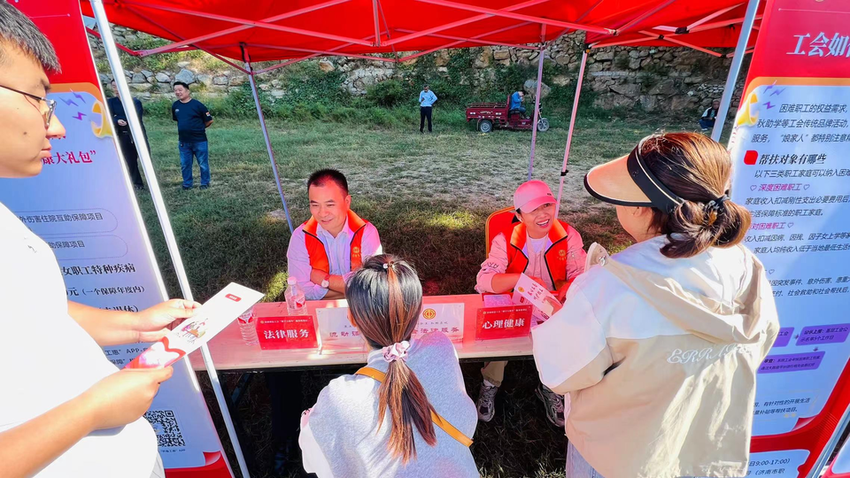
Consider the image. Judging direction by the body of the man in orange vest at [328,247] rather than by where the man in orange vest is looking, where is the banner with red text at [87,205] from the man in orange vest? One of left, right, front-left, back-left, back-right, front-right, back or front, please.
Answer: front-right

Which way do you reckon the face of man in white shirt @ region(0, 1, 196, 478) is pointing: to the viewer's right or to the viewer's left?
to the viewer's right

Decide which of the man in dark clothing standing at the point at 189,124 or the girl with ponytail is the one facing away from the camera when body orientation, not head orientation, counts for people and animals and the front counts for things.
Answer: the girl with ponytail

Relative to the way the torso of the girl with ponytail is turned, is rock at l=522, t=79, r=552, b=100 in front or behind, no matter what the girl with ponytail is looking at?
in front

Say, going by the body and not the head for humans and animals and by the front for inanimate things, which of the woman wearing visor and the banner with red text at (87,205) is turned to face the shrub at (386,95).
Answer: the woman wearing visor

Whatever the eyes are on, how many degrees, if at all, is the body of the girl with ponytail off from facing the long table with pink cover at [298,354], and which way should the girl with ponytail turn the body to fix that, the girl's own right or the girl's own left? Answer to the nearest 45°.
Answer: approximately 45° to the girl's own left

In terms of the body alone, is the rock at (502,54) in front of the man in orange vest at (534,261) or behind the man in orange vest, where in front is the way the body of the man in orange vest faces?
behind

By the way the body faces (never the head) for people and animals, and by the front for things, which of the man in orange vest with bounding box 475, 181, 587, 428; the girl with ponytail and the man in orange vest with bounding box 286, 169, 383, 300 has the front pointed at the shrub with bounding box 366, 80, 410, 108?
the girl with ponytail

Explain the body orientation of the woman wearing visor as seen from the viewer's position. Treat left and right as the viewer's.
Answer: facing away from the viewer and to the left of the viewer

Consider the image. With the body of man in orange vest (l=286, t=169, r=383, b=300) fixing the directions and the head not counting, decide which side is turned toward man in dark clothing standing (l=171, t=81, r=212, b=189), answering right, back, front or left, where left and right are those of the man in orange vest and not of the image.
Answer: back

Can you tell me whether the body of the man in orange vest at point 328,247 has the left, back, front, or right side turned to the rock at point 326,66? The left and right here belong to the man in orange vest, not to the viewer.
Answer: back

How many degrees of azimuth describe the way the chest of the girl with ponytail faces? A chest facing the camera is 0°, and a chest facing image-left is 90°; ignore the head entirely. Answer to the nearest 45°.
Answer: approximately 180°

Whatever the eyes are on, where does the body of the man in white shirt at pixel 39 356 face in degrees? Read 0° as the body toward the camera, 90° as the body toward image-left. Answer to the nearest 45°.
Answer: approximately 270°

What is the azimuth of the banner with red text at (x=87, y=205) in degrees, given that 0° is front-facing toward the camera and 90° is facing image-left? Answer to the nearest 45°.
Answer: approximately 0°
